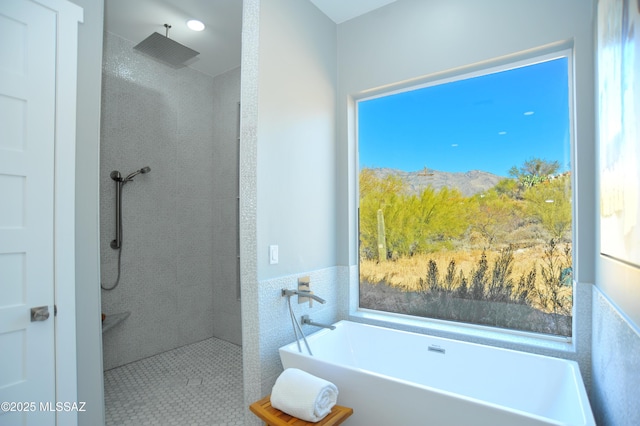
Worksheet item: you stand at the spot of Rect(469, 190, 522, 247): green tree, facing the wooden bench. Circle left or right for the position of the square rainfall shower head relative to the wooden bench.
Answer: right

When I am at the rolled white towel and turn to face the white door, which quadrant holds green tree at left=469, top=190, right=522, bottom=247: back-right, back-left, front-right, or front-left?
back-right

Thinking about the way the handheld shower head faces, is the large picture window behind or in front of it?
in front
